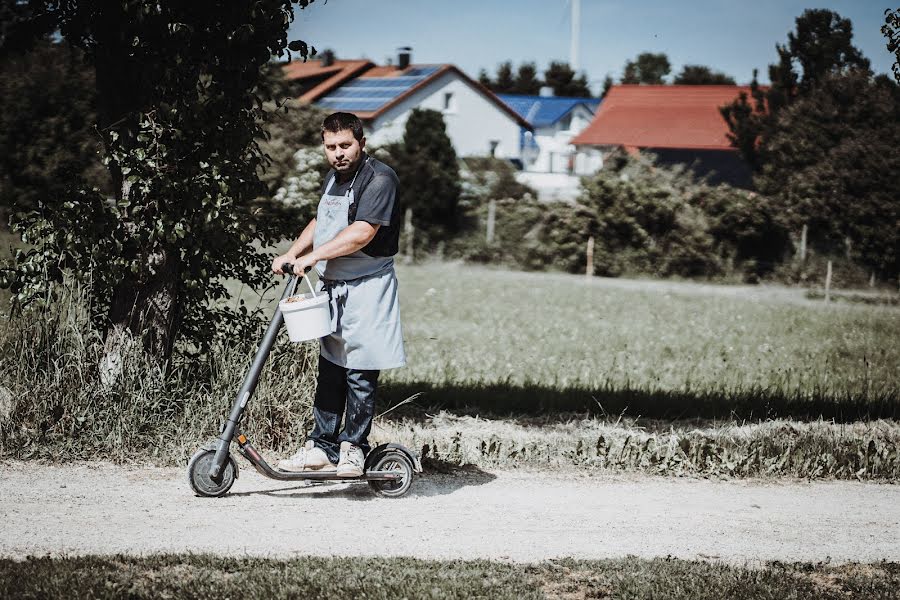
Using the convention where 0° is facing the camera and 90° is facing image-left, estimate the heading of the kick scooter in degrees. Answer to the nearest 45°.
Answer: approximately 90°

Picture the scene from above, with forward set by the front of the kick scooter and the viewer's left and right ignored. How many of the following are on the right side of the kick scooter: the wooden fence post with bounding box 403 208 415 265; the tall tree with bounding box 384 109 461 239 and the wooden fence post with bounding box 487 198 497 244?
3

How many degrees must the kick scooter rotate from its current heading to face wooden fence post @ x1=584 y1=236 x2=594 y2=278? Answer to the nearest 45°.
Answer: approximately 90° to its right

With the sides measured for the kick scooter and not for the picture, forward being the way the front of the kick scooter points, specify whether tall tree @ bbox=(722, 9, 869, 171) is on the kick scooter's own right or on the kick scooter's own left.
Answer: on the kick scooter's own right

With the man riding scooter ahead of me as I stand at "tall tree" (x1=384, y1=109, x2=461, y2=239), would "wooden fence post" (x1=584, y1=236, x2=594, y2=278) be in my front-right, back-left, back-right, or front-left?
front-left

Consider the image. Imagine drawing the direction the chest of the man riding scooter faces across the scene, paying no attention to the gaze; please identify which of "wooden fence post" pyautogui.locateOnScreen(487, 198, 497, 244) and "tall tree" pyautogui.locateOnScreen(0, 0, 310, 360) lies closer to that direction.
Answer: the tall tree

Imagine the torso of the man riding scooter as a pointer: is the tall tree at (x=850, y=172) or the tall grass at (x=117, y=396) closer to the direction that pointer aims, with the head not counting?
the tall grass

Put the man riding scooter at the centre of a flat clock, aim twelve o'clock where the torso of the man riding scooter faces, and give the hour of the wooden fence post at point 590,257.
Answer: The wooden fence post is roughly at 5 o'clock from the man riding scooter.

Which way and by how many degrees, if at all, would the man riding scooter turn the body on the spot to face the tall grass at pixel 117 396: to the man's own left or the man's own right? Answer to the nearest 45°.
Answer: approximately 90° to the man's own right

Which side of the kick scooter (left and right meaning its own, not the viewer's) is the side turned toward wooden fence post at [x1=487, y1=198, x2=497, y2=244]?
right

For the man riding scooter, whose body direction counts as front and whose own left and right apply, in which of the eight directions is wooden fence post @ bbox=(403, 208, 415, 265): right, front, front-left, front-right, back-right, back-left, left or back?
back-right

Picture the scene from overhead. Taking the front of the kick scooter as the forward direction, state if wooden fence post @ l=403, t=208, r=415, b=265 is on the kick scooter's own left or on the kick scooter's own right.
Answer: on the kick scooter's own right
